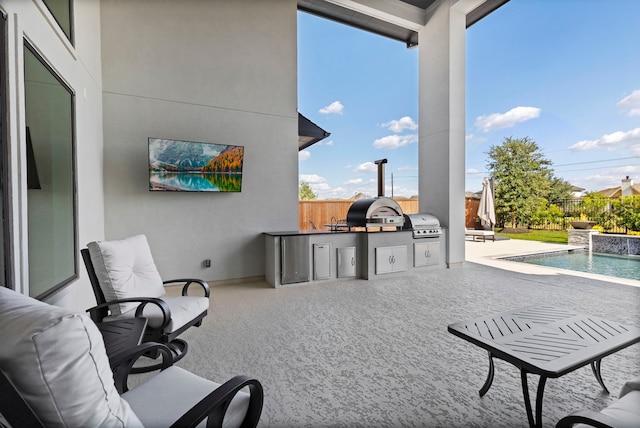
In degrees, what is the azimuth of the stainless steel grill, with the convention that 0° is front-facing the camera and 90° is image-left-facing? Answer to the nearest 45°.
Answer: approximately 315°

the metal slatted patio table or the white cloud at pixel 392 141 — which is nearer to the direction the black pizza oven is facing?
the metal slatted patio table

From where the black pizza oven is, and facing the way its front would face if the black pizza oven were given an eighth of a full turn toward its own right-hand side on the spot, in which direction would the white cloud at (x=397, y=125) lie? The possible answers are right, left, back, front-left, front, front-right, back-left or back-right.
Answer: back

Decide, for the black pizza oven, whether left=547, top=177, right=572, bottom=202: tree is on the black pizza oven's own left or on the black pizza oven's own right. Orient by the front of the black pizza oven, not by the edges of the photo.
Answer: on the black pizza oven's own left

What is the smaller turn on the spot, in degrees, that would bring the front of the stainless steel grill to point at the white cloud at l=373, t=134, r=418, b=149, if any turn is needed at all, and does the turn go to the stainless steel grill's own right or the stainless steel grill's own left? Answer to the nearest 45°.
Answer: approximately 135° to the stainless steel grill's own left

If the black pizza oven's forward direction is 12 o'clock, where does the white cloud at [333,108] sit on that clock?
The white cloud is roughly at 7 o'clock from the black pizza oven.
